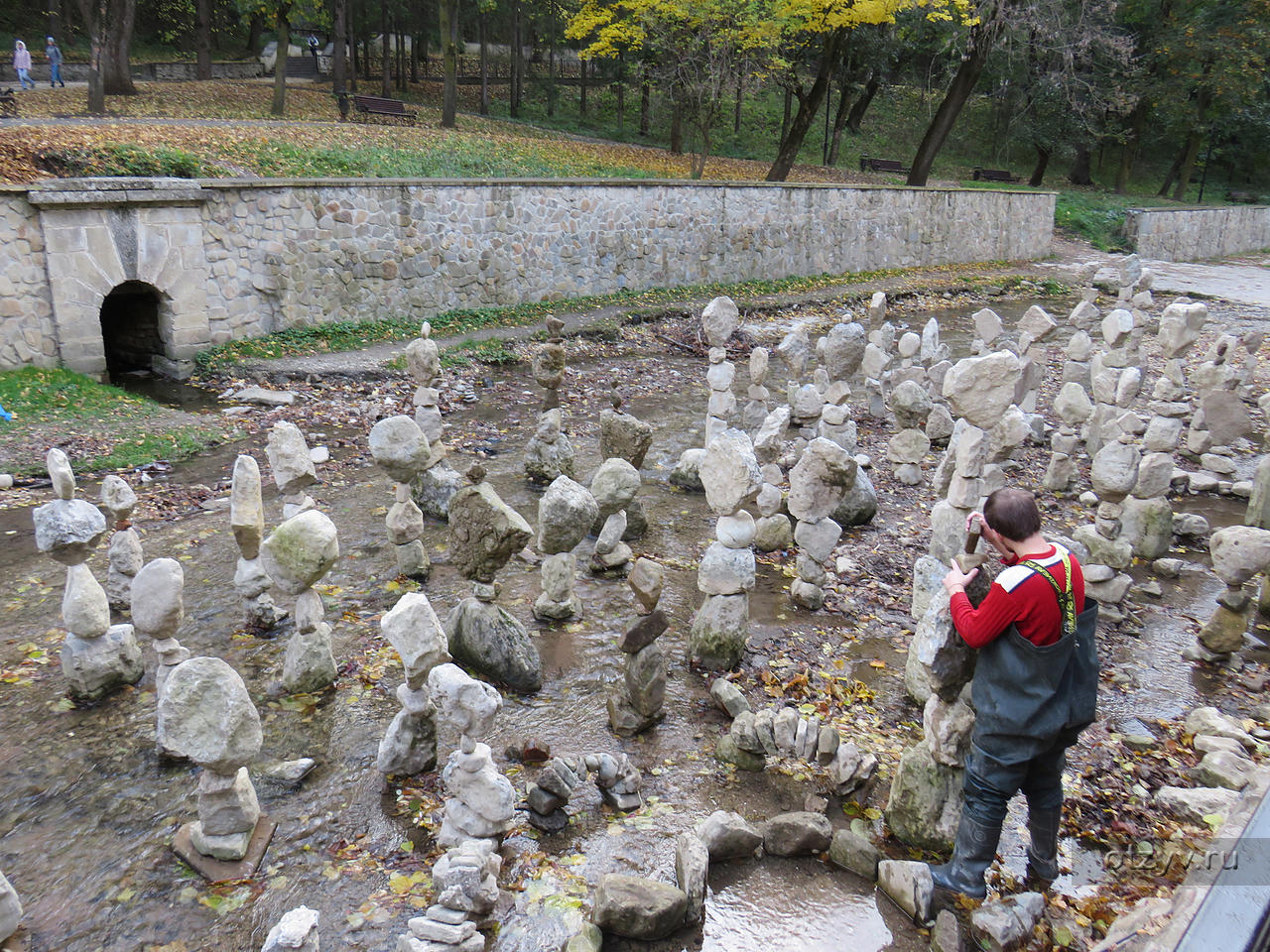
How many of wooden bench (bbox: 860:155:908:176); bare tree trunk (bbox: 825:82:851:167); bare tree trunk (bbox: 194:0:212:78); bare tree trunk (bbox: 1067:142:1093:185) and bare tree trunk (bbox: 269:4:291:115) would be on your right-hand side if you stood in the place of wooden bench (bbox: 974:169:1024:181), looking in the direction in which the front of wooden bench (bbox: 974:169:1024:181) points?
4

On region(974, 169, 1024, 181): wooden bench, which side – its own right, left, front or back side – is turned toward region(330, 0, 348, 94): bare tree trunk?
right

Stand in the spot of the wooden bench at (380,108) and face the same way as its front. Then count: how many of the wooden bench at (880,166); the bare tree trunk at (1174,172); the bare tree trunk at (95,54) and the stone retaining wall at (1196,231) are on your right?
1

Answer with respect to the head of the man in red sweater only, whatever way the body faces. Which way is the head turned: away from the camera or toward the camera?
away from the camera

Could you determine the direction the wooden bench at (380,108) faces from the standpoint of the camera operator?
facing the viewer and to the right of the viewer

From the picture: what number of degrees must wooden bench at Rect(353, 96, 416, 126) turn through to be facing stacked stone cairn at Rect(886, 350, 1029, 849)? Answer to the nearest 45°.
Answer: approximately 45° to its right

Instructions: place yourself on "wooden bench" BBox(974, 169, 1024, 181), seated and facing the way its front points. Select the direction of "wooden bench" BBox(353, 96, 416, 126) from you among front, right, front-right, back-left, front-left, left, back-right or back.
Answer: right
